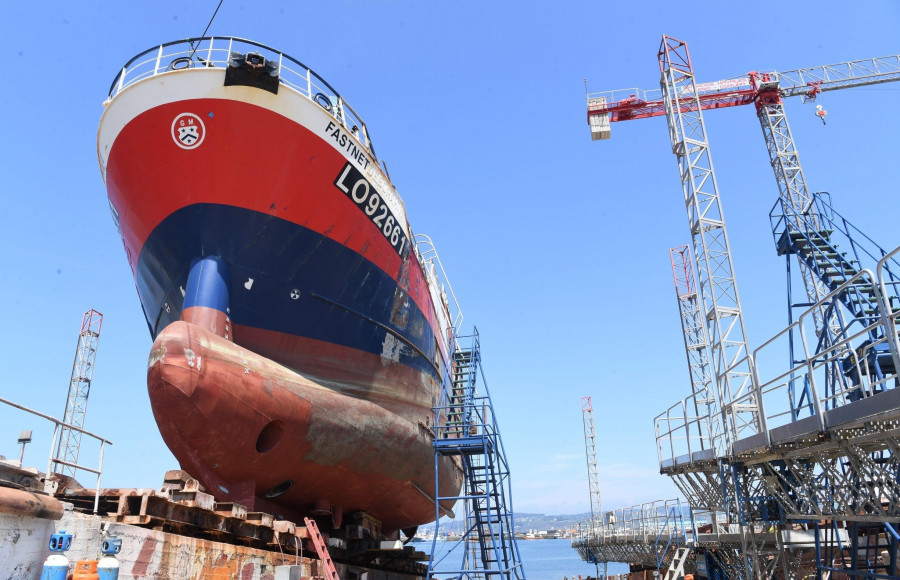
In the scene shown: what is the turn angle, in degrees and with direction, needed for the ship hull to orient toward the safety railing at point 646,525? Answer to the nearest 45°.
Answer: approximately 180°

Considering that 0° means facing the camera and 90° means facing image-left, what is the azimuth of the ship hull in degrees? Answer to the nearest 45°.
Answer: approximately 45°
